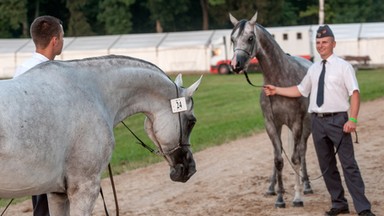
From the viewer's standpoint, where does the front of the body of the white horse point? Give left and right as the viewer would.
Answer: facing to the right of the viewer

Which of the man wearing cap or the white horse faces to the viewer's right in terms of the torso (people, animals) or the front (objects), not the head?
the white horse

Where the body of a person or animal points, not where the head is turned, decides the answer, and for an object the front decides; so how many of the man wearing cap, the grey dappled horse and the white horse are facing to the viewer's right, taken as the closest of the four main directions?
1

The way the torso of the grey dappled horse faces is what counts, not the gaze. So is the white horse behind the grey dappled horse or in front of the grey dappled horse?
in front

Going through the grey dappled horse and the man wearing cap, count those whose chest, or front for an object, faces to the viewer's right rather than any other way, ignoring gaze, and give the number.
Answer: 0

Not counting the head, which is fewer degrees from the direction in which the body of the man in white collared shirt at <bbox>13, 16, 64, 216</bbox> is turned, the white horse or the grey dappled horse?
the grey dappled horse

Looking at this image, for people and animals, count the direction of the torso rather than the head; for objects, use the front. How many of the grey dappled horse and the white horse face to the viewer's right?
1

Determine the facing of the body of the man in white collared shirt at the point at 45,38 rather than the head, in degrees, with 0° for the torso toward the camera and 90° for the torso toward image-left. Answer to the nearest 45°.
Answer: approximately 225°
